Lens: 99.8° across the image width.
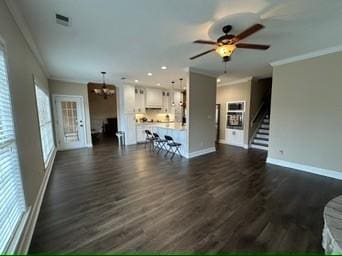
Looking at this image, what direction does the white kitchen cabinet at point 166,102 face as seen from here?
toward the camera

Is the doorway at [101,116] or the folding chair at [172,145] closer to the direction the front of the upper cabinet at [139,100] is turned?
the folding chair

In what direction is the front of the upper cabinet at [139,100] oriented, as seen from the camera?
facing the viewer

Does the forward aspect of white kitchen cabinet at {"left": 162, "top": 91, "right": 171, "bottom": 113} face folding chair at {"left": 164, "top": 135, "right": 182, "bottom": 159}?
yes

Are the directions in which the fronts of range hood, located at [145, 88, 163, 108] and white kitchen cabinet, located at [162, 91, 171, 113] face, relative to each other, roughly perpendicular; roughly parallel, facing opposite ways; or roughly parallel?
roughly parallel

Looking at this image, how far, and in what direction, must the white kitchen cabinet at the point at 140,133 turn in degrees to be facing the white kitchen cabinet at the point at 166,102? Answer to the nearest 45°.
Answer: approximately 135° to its left

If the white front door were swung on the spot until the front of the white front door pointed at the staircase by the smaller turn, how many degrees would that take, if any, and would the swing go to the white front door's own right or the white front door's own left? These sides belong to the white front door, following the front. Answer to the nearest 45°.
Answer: approximately 45° to the white front door's own left
